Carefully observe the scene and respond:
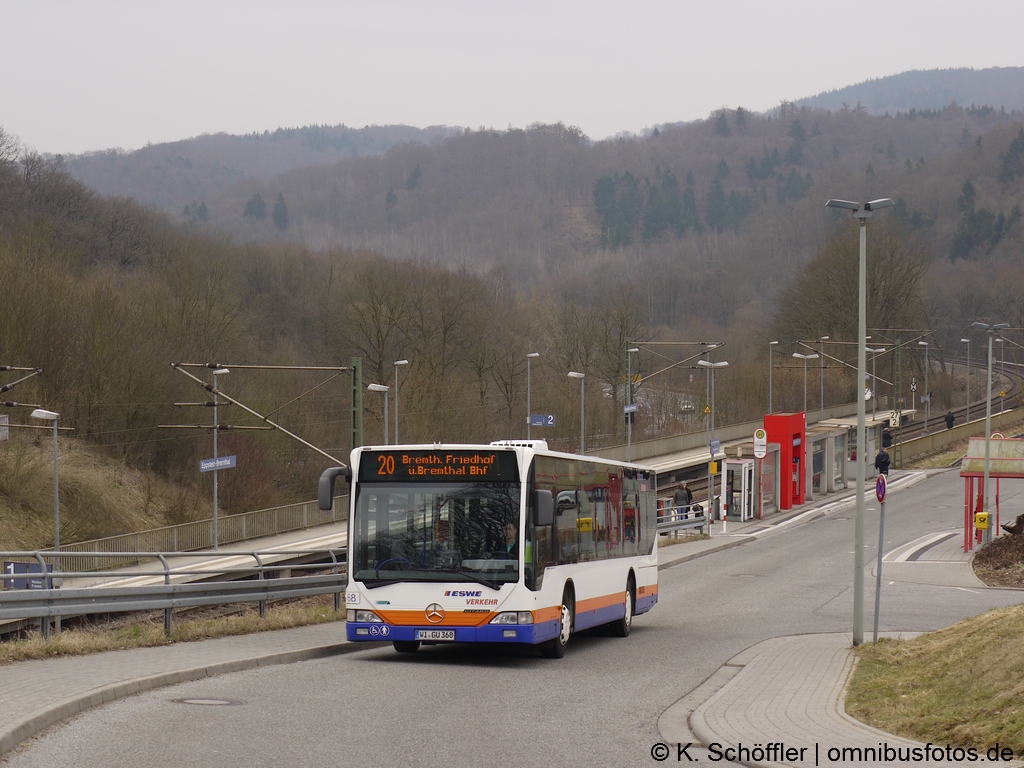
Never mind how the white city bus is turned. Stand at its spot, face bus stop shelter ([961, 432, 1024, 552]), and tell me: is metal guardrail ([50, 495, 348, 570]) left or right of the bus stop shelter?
left

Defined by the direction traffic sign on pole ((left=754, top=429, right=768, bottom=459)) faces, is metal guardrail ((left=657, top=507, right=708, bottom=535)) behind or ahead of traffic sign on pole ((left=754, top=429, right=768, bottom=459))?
ahead

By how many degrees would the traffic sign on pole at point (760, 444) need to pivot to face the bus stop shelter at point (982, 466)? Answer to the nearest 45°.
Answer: approximately 45° to its left

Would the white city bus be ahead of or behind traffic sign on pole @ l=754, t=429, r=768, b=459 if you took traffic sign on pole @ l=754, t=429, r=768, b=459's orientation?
ahead

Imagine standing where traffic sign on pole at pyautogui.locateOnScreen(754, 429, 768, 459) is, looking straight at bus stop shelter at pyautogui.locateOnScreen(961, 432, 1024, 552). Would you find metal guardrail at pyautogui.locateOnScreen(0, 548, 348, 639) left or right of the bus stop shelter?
right

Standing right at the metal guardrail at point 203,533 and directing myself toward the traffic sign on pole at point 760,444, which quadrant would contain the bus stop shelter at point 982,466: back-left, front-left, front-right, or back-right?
front-right

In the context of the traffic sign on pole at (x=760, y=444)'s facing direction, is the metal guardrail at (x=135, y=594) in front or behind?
in front

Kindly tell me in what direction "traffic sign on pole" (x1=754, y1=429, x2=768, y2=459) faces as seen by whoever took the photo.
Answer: facing the viewer

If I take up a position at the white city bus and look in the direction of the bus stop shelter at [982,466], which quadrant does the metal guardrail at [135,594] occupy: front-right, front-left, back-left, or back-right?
back-left

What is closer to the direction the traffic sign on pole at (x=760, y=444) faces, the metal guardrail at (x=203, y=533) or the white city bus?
the white city bus

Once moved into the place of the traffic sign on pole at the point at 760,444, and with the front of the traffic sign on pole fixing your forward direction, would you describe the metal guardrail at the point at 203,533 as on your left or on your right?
on your right
